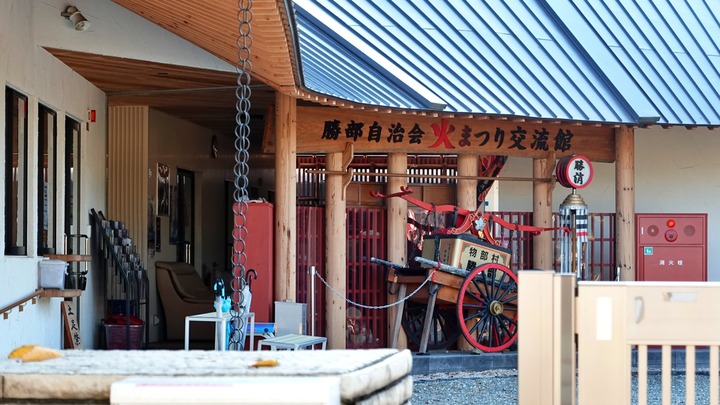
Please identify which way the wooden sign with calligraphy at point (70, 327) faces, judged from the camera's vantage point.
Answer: facing the viewer and to the right of the viewer

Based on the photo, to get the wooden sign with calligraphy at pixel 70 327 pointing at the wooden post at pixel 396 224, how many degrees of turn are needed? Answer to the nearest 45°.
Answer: approximately 45° to its left

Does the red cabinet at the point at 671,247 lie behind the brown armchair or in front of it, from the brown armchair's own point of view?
in front

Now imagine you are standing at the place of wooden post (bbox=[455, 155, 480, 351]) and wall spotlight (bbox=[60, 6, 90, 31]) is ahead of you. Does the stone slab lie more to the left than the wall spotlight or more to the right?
left

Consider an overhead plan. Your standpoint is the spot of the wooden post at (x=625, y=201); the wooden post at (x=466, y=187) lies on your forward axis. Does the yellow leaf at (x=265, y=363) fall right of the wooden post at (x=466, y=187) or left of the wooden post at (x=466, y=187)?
left

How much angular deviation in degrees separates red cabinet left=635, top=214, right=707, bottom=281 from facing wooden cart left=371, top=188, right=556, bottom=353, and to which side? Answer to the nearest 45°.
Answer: approximately 45° to its right

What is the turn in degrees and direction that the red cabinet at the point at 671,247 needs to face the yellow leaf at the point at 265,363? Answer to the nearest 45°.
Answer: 0° — it already faces it

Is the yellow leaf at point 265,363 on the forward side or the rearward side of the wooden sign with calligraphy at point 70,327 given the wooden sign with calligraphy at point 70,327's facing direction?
on the forward side

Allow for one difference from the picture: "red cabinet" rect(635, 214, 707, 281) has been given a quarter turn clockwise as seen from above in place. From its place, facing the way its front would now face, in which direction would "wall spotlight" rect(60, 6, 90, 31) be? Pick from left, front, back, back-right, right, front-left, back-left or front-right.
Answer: front-left

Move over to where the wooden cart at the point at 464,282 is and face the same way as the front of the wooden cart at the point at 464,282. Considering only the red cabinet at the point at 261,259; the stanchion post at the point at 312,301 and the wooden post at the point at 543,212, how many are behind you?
1

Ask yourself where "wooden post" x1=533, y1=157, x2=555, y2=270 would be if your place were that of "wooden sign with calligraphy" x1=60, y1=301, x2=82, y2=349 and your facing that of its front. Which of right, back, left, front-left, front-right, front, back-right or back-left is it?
front-left

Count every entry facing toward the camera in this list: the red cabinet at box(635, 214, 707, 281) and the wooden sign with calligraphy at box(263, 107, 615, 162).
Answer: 2

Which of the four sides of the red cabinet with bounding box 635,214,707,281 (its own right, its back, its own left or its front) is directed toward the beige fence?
front

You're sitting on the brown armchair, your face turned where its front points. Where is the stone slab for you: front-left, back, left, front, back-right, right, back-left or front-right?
front-right

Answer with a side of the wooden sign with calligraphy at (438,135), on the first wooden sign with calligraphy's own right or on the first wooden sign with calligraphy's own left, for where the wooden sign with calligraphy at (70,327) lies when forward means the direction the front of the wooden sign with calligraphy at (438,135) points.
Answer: on the first wooden sign with calligraphy's own right
